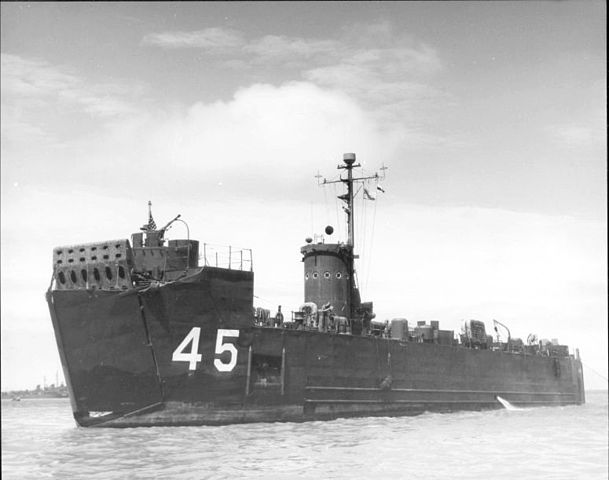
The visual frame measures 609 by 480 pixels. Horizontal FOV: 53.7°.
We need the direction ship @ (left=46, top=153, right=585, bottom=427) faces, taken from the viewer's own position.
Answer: facing the viewer and to the left of the viewer
